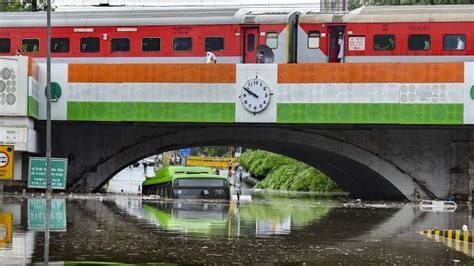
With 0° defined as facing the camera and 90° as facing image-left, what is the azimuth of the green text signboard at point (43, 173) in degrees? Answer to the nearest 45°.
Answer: approximately 0°

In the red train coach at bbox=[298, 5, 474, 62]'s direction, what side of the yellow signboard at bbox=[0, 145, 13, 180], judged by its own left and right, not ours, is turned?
left

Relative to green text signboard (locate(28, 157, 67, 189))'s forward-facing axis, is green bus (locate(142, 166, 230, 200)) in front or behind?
behind

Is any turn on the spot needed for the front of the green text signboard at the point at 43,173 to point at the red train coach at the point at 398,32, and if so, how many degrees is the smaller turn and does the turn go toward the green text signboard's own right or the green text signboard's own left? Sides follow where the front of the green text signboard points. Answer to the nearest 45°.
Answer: approximately 135° to the green text signboard's own left

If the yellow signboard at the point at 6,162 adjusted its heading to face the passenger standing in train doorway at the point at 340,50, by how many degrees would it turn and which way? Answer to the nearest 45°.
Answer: approximately 90° to its left

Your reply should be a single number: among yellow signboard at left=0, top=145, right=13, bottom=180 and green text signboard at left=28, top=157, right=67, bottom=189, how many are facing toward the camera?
2

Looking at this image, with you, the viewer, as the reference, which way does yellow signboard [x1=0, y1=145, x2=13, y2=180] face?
facing the viewer

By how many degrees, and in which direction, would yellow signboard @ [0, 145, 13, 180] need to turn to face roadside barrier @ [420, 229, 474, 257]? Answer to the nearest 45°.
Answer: approximately 45° to its left

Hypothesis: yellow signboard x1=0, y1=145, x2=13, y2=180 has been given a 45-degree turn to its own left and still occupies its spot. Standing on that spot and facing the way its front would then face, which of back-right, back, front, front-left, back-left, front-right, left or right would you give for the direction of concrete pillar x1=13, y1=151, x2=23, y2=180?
left

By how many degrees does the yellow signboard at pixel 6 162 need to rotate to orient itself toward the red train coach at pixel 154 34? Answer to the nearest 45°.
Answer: approximately 90° to its left
